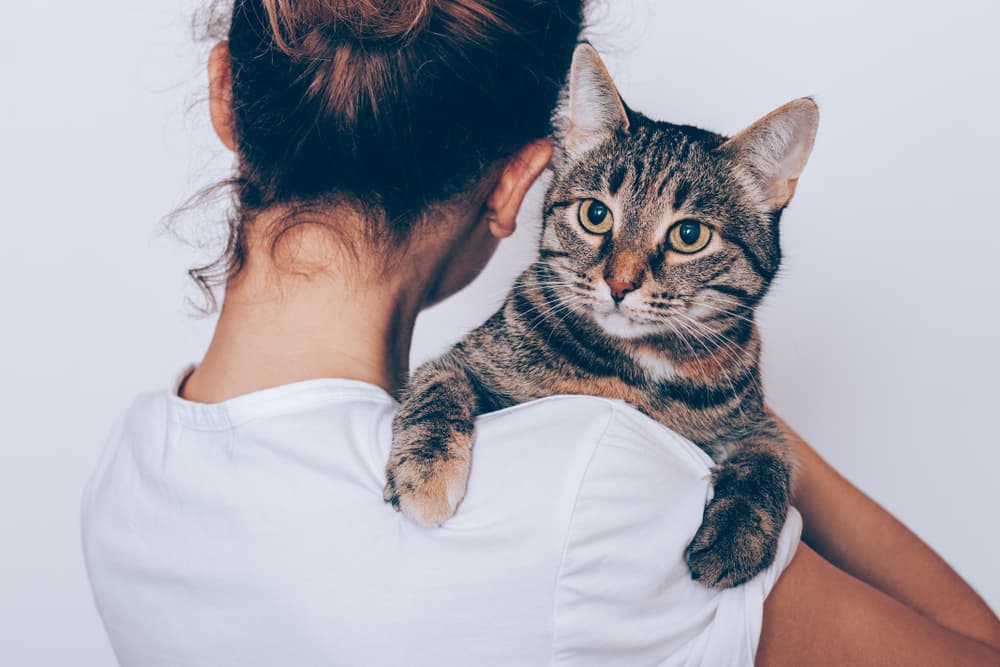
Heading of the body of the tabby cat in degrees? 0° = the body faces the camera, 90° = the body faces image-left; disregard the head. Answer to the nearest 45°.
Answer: approximately 0°
